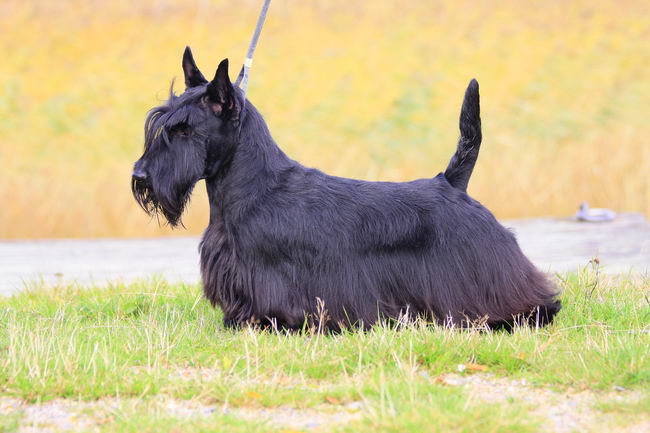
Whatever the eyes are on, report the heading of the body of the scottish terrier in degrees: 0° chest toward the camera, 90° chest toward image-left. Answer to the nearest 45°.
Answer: approximately 90°
